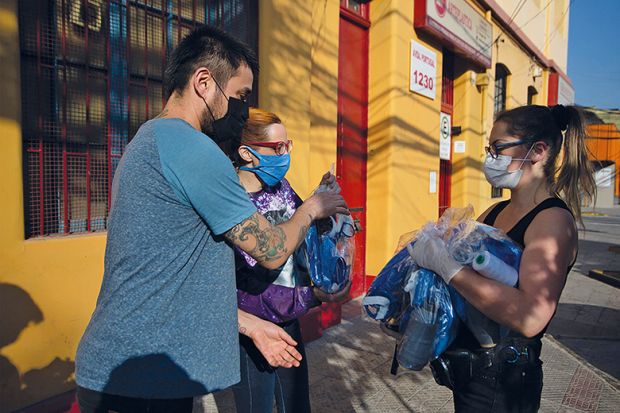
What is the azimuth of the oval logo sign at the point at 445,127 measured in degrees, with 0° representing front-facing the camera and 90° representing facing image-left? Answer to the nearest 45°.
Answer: approximately 315°

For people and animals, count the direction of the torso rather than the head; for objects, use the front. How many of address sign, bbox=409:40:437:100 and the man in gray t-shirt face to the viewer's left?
0

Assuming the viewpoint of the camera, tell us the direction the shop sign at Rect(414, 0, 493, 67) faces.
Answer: facing the viewer and to the right of the viewer

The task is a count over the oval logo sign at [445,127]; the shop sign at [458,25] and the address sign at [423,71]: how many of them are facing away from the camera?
0

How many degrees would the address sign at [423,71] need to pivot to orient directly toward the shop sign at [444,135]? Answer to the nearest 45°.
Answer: approximately 135° to its left

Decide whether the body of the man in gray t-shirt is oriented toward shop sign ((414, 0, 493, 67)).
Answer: yes

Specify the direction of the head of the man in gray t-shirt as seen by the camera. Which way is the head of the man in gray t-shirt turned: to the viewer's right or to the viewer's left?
to the viewer's right

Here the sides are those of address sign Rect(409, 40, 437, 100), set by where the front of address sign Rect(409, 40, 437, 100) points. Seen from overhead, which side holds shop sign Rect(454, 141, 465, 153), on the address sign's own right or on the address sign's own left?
on the address sign's own left

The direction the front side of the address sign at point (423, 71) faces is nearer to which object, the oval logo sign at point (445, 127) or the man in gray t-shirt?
the man in gray t-shirt

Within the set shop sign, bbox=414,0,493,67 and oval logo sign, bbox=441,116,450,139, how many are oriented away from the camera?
0

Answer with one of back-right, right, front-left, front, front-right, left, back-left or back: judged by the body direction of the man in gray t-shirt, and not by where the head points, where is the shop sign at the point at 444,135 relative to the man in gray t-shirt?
front

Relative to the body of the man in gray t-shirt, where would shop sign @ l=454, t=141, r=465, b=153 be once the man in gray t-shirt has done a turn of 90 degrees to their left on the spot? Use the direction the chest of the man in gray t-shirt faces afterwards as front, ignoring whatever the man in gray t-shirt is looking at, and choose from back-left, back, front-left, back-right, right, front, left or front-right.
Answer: right

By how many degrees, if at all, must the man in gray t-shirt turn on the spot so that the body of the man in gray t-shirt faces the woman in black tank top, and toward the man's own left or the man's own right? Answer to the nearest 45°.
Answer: approximately 45° to the man's own right

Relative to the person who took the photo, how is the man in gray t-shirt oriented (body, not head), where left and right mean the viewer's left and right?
facing away from the viewer and to the right of the viewer
